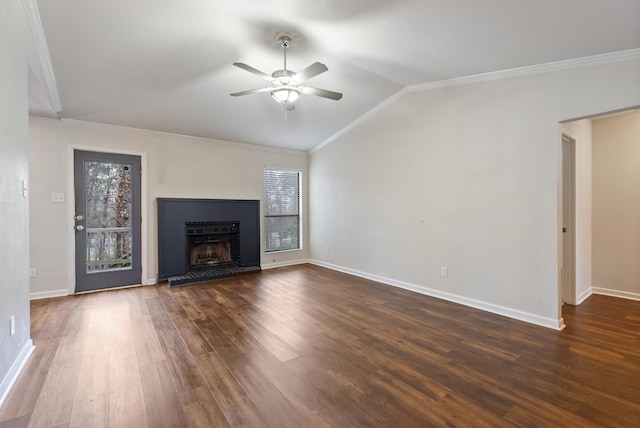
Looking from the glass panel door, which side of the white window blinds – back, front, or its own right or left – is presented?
right

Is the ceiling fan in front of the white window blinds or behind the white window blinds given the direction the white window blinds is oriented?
in front

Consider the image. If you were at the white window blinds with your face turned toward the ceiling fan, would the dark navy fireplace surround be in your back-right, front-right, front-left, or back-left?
front-right

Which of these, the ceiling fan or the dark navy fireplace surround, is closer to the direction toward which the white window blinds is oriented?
the ceiling fan

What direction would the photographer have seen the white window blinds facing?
facing the viewer and to the right of the viewer

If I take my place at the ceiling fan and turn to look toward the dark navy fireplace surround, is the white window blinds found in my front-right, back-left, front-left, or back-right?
front-right

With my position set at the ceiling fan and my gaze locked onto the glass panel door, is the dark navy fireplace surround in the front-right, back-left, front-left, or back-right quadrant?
front-right
